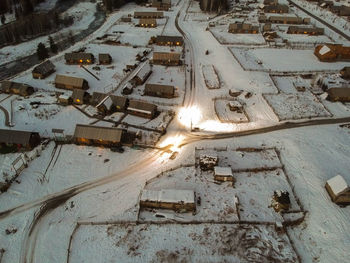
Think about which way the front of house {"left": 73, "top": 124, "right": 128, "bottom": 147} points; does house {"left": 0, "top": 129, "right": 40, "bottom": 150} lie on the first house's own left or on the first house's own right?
on the first house's own right

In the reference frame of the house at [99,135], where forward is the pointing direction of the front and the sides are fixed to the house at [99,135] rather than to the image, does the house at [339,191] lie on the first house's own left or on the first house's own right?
on the first house's own left

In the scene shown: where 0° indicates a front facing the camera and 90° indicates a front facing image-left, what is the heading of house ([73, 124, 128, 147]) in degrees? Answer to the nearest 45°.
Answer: approximately 0°

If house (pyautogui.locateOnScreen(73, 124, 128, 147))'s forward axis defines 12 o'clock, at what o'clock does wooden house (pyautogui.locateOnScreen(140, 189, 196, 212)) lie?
The wooden house is roughly at 11 o'clock from the house.

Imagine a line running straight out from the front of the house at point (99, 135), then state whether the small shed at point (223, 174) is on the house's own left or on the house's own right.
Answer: on the house's own left
